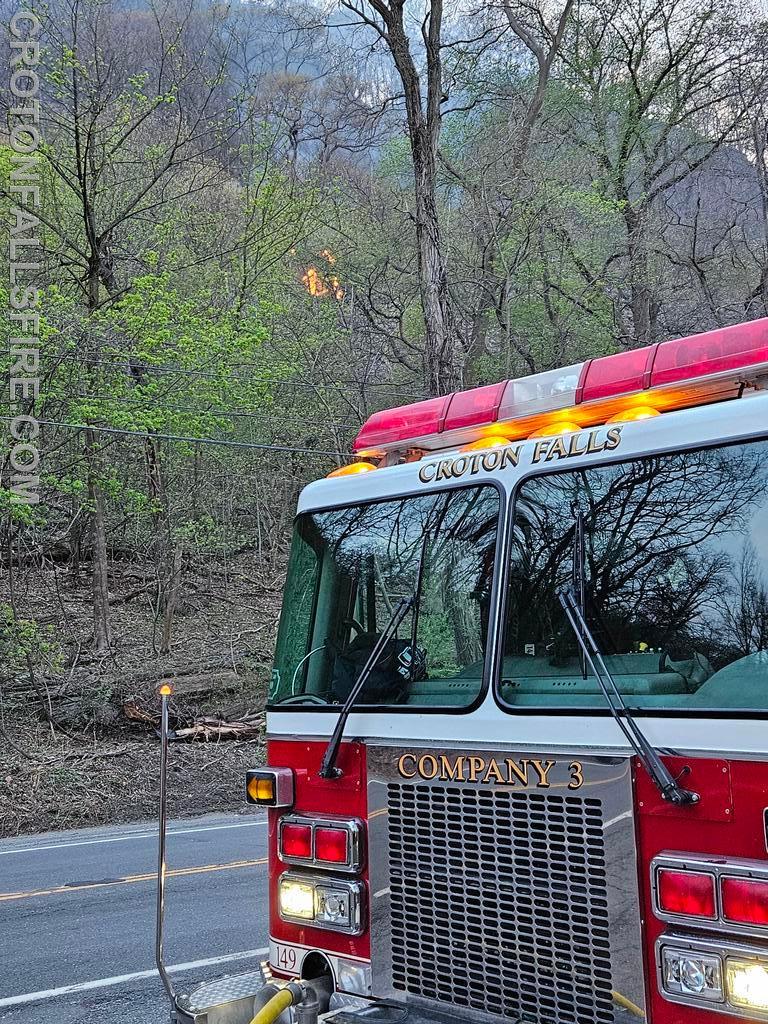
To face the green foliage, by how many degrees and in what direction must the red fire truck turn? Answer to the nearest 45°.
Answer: approximately 90° to its right

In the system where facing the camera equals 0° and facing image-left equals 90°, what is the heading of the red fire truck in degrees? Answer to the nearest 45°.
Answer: approximately 45°

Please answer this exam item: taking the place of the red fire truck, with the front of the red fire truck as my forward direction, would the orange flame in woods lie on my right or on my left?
on my right

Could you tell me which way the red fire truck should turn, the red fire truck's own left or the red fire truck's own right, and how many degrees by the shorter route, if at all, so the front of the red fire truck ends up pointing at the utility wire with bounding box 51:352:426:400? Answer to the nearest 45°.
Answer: approximately 135° to the red fire truck's own right
